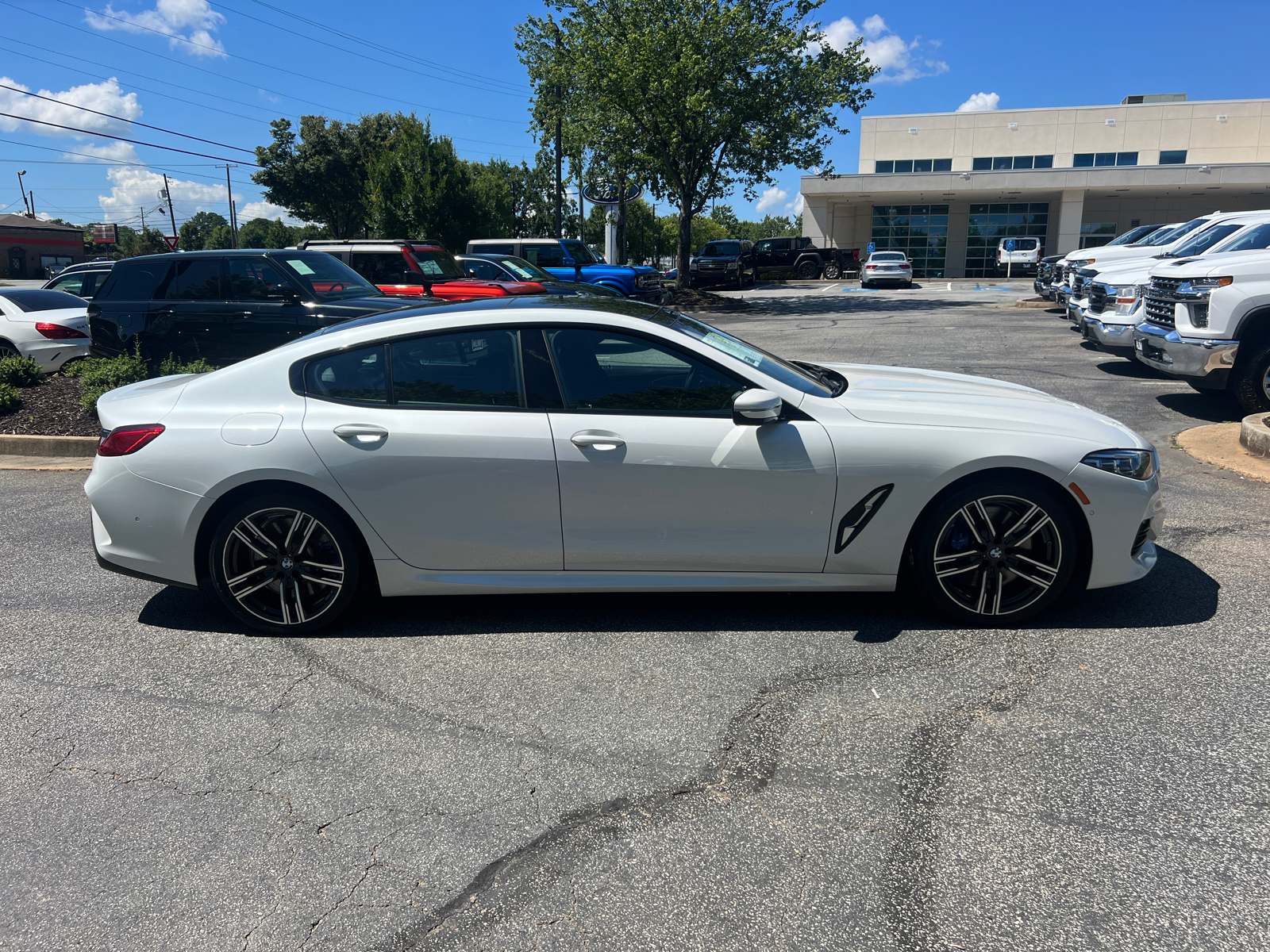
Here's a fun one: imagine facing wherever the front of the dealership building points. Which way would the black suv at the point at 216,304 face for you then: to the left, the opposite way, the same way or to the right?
to the left

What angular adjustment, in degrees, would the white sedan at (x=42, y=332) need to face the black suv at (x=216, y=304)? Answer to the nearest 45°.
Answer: approximately 180°

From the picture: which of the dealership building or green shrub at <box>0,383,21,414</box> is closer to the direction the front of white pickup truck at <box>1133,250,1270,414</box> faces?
the green shrub

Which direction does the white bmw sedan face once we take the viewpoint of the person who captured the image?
facing to the right of the viewer

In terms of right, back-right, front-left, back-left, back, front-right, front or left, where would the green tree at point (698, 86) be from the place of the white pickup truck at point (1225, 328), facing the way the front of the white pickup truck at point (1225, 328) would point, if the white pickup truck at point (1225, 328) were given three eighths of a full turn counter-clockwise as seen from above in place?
back-left

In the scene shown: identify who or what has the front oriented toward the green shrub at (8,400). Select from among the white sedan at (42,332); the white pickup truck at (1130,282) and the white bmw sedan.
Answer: the white pickup truck

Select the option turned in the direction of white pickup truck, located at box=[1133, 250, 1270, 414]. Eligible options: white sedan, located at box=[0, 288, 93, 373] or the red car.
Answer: the red car

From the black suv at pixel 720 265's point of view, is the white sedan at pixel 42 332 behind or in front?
in front

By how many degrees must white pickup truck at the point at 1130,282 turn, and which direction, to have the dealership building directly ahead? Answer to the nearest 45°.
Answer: approximately 135° to its right

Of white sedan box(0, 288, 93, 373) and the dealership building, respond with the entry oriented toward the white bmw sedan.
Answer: the dealership building

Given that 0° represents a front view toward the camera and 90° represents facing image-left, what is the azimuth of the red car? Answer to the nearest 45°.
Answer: approximately 315°
